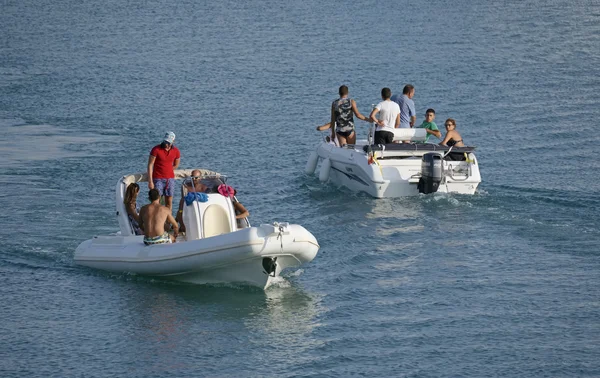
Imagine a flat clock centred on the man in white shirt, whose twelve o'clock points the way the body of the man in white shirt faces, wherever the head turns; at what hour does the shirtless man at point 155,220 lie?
The shirtless man is roughly at 7 o'clock from the man in white shirt.

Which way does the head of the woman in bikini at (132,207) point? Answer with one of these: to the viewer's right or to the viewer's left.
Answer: to the viewer's right

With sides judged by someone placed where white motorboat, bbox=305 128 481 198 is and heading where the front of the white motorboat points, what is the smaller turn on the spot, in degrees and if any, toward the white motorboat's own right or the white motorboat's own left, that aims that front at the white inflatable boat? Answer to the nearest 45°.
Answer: approximately 90° to the white motorboat's own left

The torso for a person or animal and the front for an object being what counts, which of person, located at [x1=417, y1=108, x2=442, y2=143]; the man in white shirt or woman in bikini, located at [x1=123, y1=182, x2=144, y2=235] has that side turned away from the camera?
the man in white shirt

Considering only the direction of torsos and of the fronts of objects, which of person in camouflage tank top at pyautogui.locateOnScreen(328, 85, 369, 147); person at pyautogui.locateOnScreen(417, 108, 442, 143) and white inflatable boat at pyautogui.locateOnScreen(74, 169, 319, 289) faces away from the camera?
the person in camouflage tank top

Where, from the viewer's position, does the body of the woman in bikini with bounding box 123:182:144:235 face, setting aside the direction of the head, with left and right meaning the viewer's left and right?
facing to the right of the viewer

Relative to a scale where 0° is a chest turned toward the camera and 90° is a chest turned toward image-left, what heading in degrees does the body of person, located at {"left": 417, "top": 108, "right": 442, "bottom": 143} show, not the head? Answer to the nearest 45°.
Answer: approximately 0°

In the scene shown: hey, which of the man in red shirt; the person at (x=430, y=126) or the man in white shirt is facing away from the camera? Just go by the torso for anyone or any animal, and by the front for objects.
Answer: the man in white shirt

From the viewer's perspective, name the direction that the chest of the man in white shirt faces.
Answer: away from the camera

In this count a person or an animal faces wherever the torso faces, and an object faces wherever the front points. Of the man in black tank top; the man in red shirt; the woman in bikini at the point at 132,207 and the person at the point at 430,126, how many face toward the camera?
2
